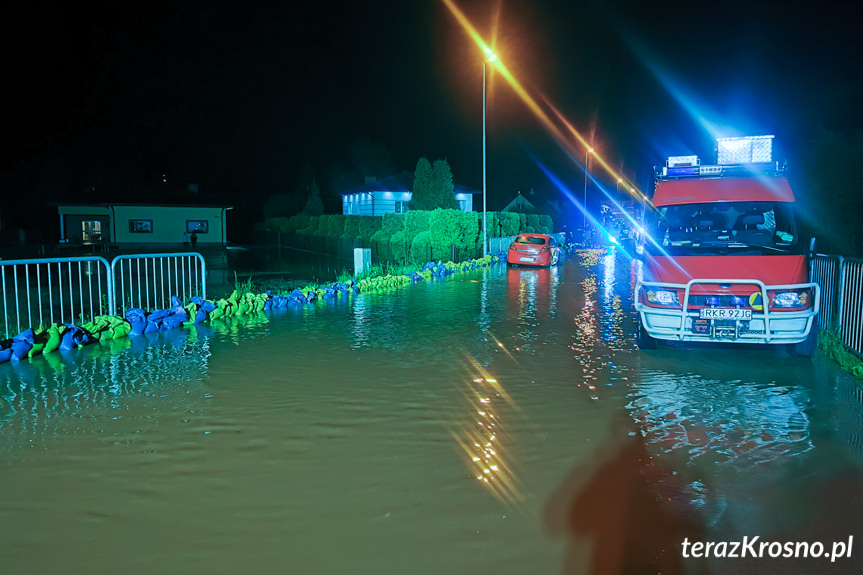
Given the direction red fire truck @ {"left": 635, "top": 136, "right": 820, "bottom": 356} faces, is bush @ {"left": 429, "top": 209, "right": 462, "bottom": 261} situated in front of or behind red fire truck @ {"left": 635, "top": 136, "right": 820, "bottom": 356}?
behind

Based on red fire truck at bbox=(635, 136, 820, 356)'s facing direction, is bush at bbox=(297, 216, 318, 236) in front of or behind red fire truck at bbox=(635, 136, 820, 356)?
behind

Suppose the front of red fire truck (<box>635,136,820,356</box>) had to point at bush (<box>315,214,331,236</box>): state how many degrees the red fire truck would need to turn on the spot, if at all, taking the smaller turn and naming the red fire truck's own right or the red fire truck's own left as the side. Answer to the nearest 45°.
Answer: approximately 135° to the red fire truck's own right

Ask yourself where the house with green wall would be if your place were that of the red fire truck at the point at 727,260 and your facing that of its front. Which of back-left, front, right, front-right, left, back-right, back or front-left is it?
back-right

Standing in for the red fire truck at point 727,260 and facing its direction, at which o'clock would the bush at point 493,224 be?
The bush is roughly at 5 o'clock from the red fire truck.

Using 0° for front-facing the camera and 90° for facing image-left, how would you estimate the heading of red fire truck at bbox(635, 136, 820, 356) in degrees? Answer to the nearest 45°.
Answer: approximately 0°

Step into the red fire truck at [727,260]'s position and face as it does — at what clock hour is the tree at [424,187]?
The tree is roughly at 5 o'clock from the red fire truck.

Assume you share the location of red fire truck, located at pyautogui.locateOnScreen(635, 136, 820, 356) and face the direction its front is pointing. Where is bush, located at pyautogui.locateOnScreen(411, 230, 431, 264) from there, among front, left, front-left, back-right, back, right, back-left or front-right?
back-right

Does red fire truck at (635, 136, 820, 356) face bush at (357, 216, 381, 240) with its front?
no

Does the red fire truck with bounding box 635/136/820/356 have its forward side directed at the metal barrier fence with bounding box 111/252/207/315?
no

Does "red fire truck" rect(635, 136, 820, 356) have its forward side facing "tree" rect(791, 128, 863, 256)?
no

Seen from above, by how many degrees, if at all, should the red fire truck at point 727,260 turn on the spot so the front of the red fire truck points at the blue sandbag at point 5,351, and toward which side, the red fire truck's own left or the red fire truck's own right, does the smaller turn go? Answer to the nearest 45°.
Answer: approximately 45° to the red fire truck's own right

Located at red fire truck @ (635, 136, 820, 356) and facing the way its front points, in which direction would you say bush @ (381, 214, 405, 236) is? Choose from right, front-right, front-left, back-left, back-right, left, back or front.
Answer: back-right

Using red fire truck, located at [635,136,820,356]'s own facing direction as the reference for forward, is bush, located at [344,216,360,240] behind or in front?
behind

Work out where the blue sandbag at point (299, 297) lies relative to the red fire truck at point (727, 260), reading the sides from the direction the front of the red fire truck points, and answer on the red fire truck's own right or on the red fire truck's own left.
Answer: on the red fire truck's own right

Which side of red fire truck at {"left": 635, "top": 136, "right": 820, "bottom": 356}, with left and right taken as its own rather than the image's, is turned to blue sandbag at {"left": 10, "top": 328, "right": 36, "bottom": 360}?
right

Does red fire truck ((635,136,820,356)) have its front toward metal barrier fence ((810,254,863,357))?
no

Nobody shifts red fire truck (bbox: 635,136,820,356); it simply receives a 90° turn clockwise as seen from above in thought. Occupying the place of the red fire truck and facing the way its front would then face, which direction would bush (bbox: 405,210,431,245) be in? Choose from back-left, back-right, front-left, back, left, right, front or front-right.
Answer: front-right
